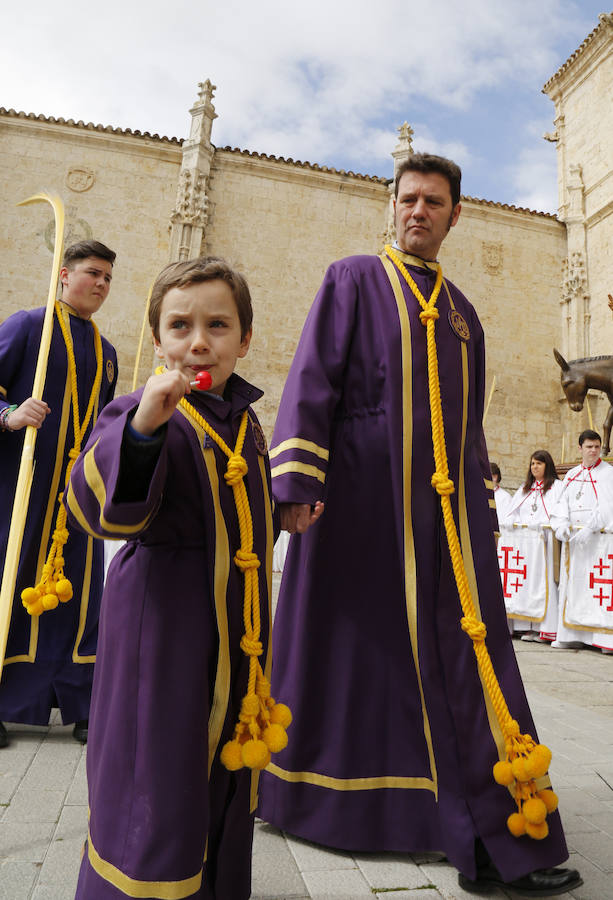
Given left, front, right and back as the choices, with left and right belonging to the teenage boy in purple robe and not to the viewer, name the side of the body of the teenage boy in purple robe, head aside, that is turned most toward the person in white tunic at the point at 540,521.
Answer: left

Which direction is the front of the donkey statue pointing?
to the viewer's left

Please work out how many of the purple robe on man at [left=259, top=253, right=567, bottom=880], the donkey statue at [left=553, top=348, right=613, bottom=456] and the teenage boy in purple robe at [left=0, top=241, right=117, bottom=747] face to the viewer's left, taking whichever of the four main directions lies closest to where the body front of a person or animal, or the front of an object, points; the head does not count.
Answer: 1

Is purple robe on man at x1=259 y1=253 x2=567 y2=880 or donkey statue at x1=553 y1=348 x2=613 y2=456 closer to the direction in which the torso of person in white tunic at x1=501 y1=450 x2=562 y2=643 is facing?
the purple robe on man

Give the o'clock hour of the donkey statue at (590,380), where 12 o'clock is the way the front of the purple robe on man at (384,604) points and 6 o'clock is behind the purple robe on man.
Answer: The donkey statue is roughly at 8 o'clock from the purple robe on man.

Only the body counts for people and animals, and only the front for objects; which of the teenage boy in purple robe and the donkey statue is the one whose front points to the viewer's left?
the donkey statue

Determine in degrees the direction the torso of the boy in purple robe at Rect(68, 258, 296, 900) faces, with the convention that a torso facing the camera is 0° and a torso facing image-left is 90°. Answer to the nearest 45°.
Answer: approximately 315°

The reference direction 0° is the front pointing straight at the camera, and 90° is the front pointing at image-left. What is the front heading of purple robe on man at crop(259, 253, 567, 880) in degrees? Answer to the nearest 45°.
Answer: approximately 315°

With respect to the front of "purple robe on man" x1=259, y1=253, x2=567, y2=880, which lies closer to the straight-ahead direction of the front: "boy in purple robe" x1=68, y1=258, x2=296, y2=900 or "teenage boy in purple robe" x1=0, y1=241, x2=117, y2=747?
the boy in purple robe

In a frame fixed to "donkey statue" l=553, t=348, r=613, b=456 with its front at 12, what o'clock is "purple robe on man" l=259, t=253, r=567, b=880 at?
The purple robe on man is roughly at 9 o'clock from the donkey statue.

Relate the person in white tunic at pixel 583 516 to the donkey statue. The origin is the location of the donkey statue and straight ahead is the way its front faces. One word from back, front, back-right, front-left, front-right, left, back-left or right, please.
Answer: left
